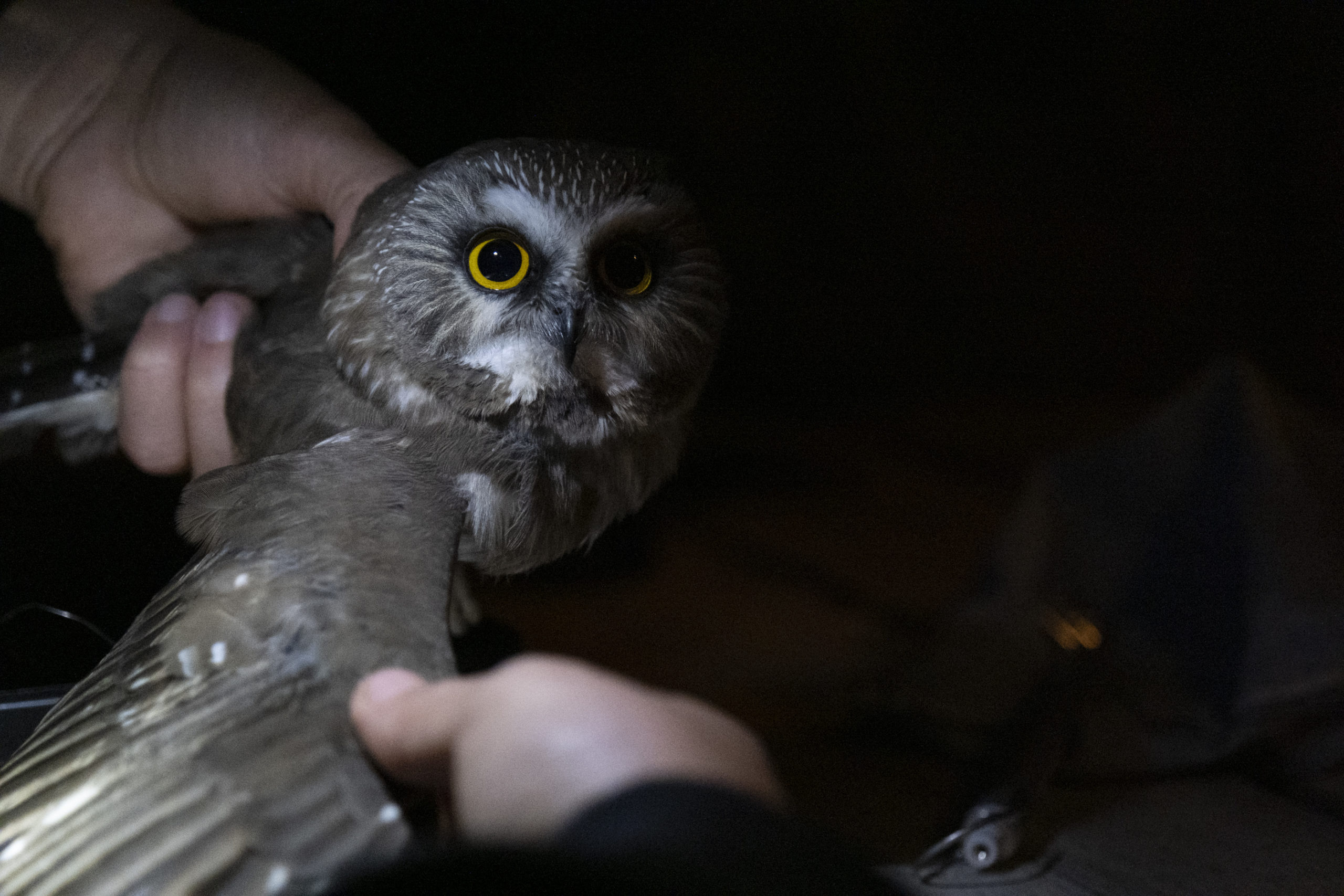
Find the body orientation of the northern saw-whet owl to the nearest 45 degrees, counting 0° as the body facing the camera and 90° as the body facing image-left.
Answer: approximately 315°
